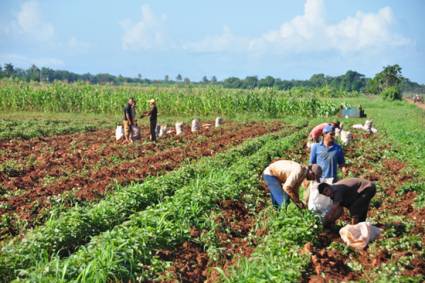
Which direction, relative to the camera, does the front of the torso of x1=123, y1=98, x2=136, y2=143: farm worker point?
to the viewer's right

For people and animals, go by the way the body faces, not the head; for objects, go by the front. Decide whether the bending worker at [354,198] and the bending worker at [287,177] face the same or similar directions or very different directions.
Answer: very different directions

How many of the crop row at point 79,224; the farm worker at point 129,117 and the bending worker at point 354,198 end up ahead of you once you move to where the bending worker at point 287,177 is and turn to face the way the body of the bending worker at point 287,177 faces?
1

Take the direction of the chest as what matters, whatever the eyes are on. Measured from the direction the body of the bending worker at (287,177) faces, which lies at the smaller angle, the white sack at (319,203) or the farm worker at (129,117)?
the white sack

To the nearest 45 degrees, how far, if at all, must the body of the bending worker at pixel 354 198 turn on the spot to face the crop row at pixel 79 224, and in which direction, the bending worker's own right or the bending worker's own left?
approximately 45° to the bending worker's own left

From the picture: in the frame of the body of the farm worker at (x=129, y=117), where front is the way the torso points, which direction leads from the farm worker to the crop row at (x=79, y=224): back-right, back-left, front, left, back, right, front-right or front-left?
right

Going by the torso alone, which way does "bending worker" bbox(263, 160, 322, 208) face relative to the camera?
to the viewer's right

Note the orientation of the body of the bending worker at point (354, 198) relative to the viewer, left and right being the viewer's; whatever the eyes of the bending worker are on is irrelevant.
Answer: facing to the left of the viewer

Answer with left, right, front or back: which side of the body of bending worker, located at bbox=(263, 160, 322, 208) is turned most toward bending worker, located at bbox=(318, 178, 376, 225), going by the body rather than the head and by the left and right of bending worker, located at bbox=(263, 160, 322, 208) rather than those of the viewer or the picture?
front

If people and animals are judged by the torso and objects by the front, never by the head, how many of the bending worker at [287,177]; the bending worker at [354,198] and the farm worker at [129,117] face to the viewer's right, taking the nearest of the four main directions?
2

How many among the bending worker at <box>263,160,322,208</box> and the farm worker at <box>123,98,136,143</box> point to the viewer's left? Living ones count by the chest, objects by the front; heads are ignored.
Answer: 0
